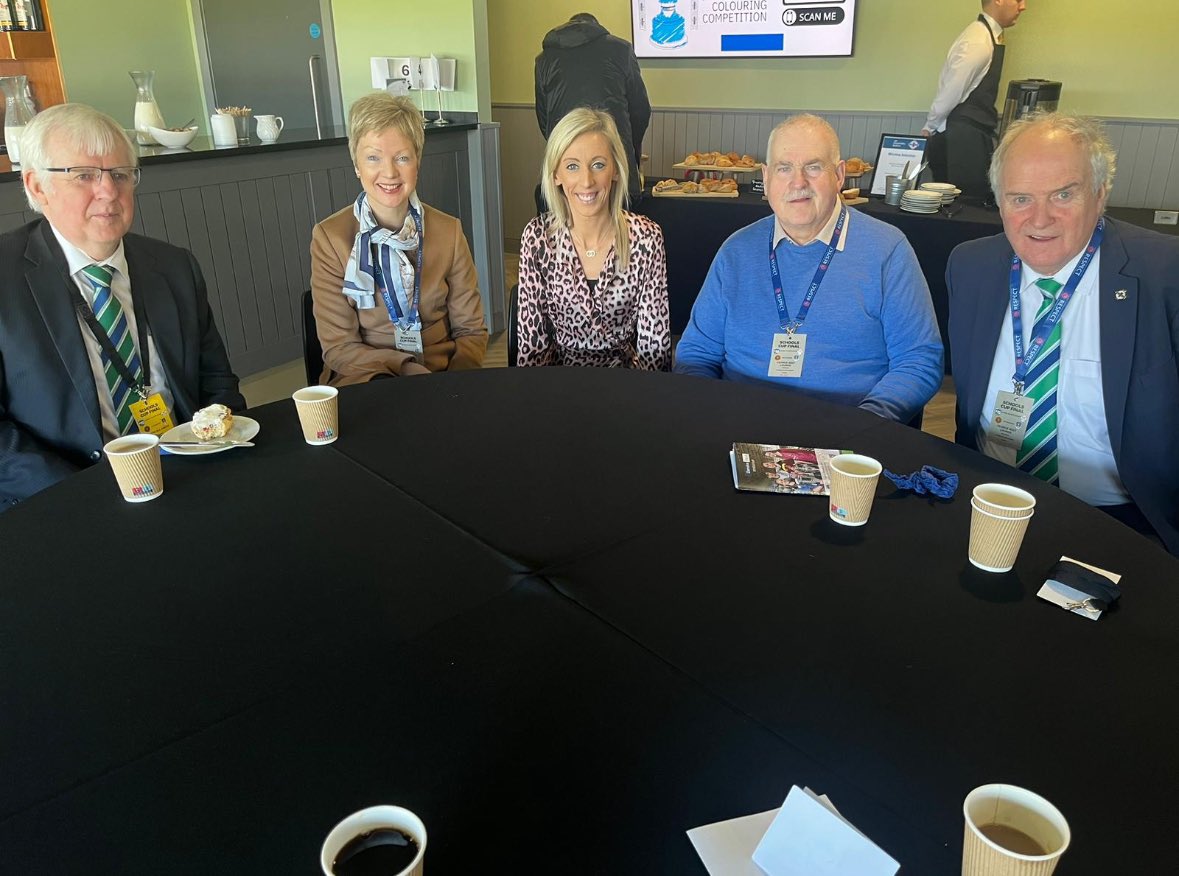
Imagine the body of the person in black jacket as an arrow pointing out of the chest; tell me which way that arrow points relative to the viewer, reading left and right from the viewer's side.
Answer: facing away from the viewer

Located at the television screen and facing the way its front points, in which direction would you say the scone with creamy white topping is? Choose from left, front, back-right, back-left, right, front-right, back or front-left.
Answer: front

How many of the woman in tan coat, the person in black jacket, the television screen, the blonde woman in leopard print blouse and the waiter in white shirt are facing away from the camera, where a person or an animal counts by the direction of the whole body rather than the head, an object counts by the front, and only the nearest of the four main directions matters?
1

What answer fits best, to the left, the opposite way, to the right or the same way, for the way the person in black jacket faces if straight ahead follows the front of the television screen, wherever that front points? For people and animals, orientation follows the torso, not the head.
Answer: the opposite way

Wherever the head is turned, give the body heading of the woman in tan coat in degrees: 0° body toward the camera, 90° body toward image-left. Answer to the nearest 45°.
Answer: approximately 0°

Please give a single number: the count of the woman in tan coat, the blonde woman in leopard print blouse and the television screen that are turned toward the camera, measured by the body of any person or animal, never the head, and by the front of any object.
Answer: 3

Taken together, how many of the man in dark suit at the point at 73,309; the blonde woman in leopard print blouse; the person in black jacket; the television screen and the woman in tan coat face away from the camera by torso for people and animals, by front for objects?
1

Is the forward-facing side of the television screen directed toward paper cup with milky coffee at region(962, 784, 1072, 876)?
yes

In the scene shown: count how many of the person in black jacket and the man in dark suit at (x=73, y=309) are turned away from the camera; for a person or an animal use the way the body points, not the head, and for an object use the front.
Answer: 1

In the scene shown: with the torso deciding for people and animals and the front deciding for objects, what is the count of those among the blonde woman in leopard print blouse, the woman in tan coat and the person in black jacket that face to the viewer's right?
0

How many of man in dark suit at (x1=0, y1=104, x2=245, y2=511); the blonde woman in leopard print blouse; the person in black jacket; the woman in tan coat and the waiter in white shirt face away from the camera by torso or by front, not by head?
1

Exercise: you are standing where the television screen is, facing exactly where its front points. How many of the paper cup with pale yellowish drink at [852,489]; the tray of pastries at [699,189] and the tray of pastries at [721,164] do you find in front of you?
3

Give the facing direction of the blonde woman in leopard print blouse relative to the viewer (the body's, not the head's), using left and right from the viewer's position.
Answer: facing the viewer

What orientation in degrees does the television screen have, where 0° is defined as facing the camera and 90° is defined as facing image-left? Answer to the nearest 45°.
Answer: approximately 0°
